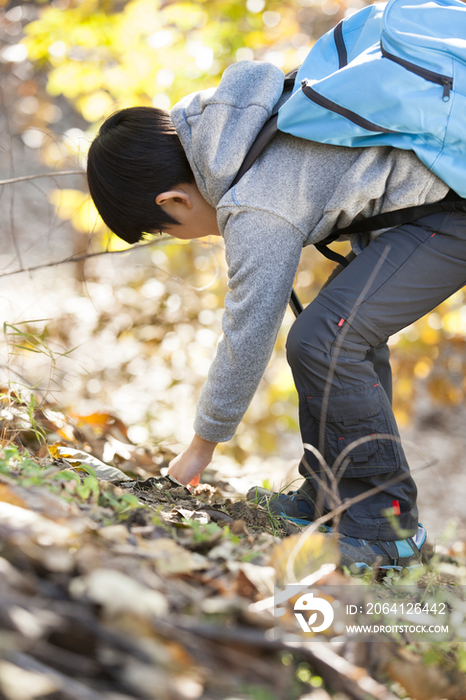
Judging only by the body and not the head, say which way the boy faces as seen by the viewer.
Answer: to the viewer's left

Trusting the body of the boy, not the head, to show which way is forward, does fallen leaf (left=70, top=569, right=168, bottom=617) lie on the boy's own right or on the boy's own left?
on the boy's own left

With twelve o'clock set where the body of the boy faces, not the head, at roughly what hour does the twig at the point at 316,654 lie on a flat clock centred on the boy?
The twig is roughly at 9 o'clock from the boy.
